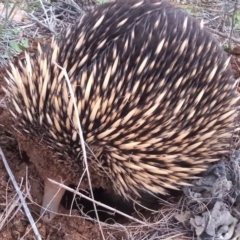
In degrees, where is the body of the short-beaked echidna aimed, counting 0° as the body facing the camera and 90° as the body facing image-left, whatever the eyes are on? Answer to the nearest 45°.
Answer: approximately 45°
